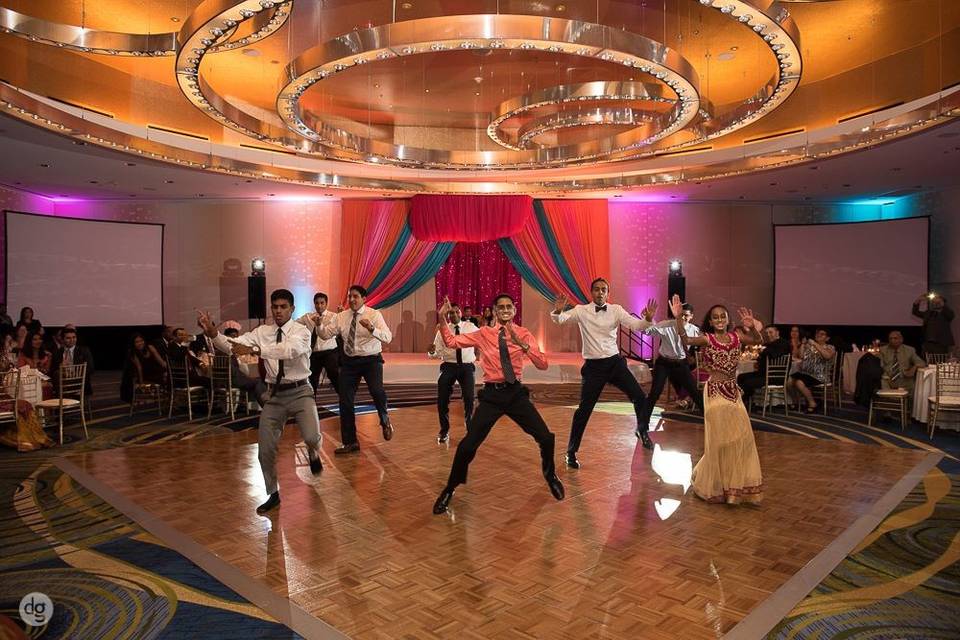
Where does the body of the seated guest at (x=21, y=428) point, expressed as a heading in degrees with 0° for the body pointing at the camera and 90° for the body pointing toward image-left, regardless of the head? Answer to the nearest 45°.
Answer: approximately 270°

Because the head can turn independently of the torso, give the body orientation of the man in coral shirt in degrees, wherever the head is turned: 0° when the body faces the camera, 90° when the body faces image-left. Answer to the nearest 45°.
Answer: approximately 0°

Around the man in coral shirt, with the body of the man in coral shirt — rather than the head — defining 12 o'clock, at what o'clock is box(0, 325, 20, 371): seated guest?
The seated guest is roughly at 4 o'clock from the man in coral shirt.

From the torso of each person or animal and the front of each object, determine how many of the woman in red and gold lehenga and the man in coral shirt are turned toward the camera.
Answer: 2

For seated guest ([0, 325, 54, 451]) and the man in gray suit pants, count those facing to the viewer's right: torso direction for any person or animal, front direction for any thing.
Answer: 1

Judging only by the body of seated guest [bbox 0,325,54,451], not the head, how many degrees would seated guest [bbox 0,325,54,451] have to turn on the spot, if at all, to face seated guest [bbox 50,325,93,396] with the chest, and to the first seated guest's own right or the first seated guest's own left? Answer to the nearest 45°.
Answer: approximately 90° to the first seated guest's own left
